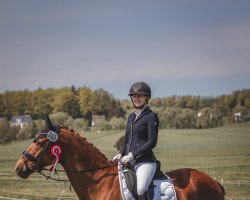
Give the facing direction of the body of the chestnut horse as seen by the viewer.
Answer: to the viewer's left

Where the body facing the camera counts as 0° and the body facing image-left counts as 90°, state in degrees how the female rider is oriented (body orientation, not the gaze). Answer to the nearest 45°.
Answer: approximately 45°
